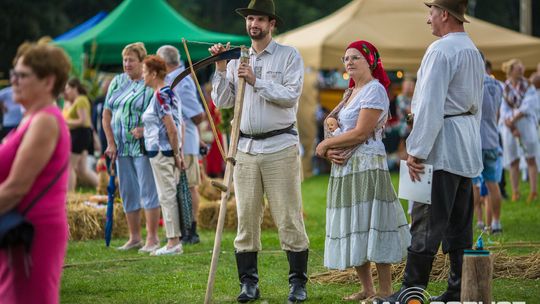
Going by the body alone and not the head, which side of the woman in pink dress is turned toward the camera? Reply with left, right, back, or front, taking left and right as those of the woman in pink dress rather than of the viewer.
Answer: left

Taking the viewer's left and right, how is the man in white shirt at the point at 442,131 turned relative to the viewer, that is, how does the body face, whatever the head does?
facing away from the viewer and to the left of the viewer

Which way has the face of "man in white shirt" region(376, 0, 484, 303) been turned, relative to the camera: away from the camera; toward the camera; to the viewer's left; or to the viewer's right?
to the viewer's left

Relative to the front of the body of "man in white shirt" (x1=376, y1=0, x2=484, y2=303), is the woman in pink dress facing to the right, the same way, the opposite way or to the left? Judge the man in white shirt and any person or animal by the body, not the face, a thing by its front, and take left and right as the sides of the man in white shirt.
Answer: to the left

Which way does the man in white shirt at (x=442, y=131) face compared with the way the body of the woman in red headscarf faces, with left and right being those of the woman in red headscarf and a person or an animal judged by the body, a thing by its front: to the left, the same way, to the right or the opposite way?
to the right

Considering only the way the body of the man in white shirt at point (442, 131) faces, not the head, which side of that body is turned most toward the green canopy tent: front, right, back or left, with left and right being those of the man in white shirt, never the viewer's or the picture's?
front

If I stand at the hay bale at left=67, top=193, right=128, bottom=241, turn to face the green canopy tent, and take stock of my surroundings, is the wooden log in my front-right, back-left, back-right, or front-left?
back-right
